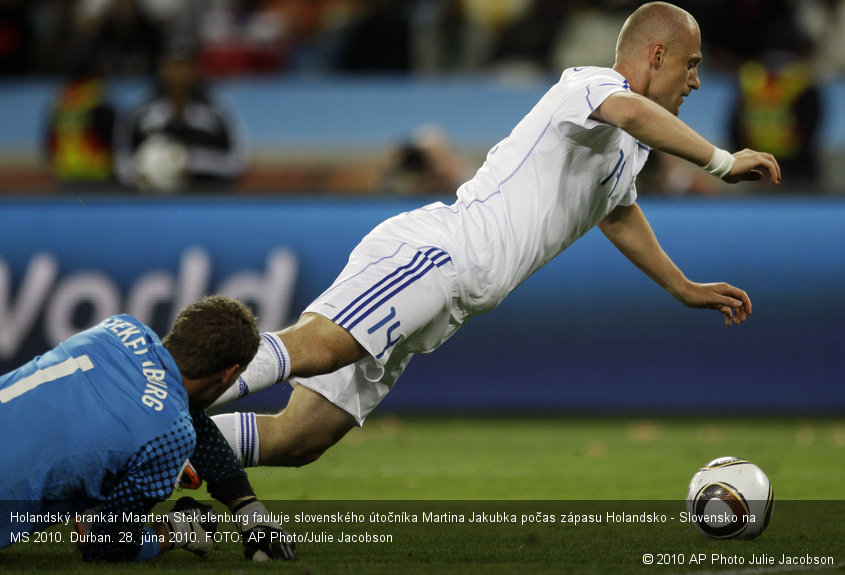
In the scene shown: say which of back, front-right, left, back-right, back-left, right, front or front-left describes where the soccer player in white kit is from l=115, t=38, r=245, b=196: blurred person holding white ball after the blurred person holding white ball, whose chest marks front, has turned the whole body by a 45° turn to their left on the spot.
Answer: front-right

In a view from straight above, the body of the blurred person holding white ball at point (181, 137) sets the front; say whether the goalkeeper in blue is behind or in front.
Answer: in front

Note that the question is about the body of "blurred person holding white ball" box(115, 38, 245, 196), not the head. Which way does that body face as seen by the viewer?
toward the camera

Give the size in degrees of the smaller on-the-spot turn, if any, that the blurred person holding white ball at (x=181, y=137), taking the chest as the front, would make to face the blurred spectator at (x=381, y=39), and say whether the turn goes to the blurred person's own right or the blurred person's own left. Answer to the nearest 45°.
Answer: approximately 135° to the blurred person's own left

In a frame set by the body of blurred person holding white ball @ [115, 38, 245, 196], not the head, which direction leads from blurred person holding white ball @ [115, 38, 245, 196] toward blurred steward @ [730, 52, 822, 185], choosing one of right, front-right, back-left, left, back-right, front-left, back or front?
left

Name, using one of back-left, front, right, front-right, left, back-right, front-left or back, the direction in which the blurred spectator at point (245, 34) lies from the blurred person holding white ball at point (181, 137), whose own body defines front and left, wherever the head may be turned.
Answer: back

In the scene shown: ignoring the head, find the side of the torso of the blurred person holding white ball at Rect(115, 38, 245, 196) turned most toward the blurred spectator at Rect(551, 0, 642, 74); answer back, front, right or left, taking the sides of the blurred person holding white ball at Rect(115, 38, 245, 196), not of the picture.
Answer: left

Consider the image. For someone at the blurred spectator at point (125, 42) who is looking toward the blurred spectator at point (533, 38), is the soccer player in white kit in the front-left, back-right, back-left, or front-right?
front-right

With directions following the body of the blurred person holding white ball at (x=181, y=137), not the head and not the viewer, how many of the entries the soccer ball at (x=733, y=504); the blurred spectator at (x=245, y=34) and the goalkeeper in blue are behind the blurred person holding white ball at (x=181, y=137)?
1

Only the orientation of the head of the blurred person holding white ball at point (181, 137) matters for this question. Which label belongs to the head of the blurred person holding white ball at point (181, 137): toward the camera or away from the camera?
toward the camera

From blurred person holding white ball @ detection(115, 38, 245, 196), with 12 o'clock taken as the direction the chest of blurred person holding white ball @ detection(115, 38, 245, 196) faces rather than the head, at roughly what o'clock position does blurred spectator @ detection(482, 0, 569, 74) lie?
blurred spectator @ detection(482, 0, 569, 74) is roughly at 8 o'clock from blurred person holding white ball @ detection(115, 38, 245, 196).

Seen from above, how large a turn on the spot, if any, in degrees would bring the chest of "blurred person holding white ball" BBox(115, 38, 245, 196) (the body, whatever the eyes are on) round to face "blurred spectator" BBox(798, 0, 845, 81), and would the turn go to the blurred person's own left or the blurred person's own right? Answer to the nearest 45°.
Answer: approximately 90° to the blurred person's own left

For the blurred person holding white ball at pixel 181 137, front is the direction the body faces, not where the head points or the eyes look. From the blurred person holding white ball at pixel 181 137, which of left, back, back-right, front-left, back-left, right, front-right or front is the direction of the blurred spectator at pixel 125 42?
back
